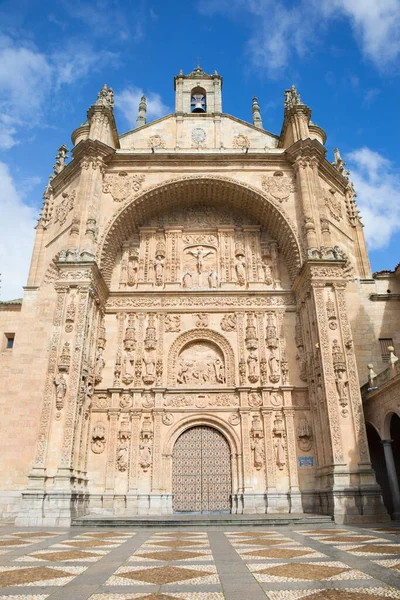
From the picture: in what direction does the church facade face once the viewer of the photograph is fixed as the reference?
facing the viewer
